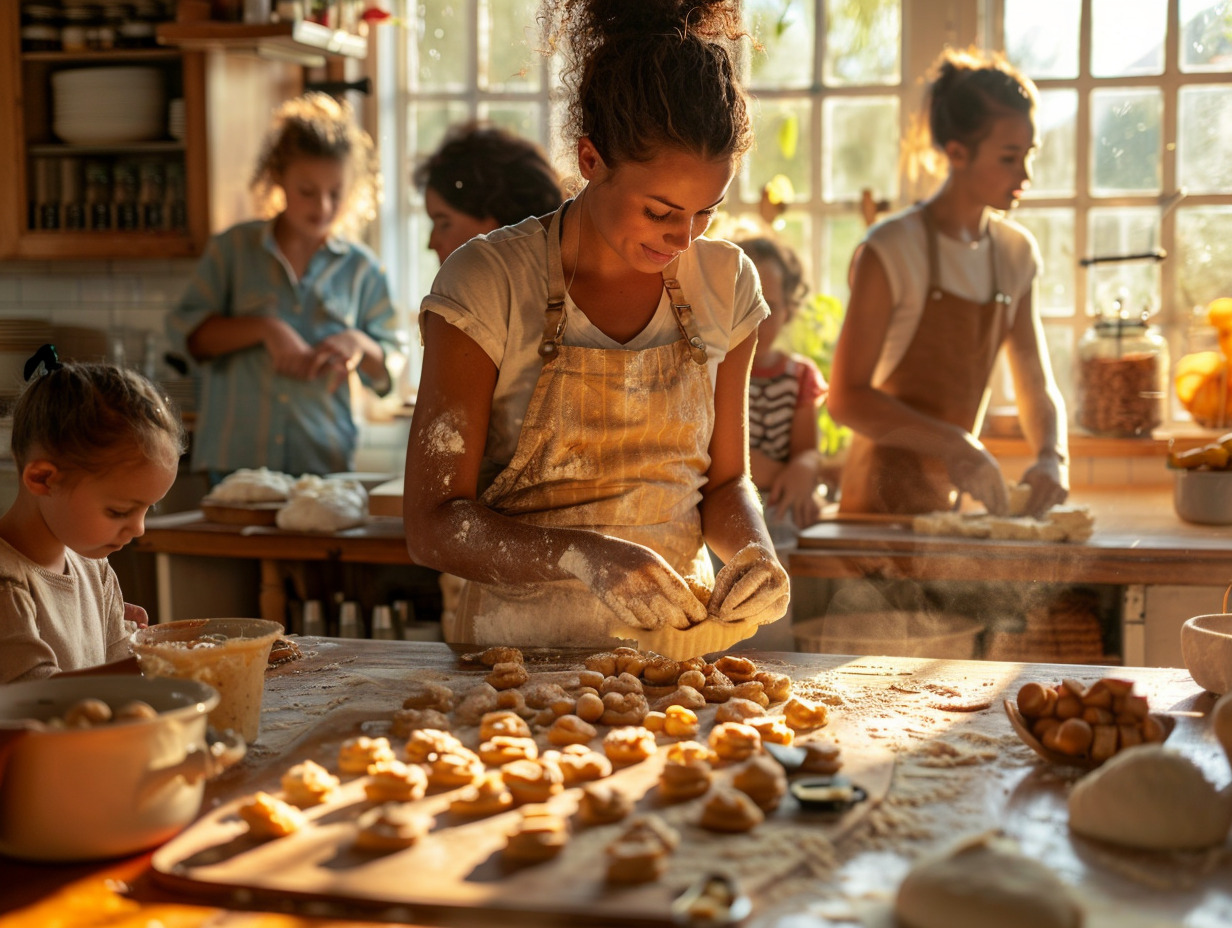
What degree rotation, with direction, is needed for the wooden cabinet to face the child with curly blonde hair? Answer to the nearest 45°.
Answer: approximately 45° to its left

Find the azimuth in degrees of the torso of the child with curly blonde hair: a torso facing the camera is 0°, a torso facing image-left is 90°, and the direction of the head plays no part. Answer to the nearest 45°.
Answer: approximately 0°

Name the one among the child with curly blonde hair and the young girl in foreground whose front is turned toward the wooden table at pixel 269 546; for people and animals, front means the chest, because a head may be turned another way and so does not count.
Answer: the child with curly blonde hair

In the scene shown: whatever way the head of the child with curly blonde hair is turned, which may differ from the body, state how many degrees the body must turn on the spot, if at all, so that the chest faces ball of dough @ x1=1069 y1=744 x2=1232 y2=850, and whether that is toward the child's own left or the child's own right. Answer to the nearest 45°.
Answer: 0° — they already face it

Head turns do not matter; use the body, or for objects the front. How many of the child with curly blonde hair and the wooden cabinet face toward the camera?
2

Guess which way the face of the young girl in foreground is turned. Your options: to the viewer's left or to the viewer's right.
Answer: to the viewer's right

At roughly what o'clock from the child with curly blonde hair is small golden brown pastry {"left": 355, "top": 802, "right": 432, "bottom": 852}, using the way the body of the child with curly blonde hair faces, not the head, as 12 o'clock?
The small golden brown pastry is roughly at 12 o'clock from the child with curly blonde hair.
